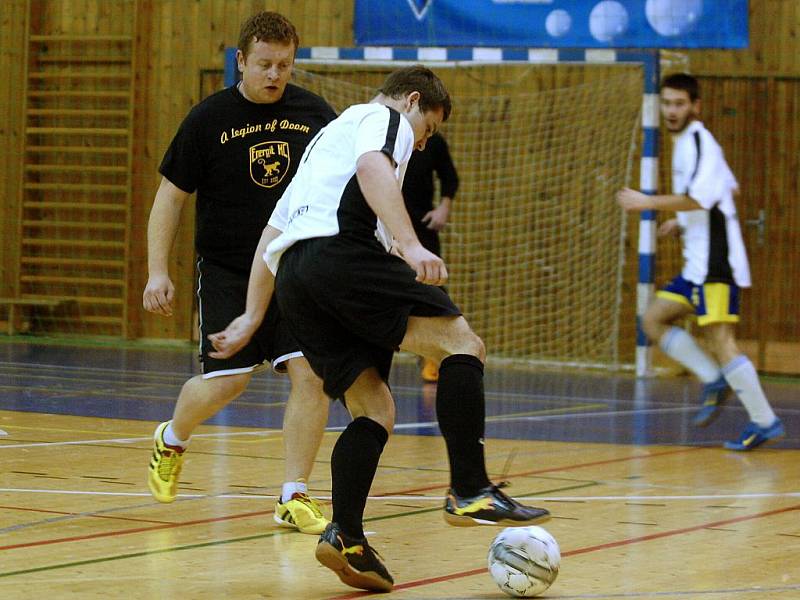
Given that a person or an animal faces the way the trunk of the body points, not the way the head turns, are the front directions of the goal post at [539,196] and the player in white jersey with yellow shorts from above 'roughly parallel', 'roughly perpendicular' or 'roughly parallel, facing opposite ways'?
roughly perpendicular

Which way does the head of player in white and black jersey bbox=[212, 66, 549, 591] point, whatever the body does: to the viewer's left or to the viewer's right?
to the viewer's right

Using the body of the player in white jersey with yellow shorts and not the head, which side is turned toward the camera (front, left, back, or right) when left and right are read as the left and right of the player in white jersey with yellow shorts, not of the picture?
left

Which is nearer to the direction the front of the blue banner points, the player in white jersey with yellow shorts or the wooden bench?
the player in white jersey with yellow shorts

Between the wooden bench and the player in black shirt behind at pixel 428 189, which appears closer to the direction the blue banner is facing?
the player in black shirt behind

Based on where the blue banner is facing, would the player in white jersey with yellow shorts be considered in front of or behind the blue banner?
in front

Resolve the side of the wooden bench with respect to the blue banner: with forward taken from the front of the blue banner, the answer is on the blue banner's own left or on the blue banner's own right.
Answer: on the blue banner's own right

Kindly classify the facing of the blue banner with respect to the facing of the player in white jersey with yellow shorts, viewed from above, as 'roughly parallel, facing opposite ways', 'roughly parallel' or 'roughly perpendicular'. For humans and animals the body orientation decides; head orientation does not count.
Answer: roughly perpendicular

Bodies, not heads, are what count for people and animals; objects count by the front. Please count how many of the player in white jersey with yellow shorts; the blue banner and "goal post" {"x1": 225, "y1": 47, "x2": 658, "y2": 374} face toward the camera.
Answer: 2

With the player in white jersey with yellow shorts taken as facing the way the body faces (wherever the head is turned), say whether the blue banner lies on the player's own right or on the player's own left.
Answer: on the player's own right

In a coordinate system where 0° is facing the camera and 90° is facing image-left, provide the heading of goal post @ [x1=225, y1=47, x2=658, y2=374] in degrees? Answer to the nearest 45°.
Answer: approximately 0°
